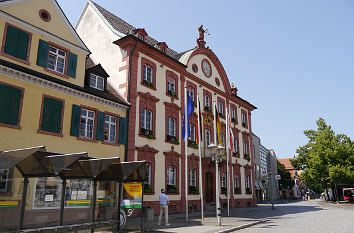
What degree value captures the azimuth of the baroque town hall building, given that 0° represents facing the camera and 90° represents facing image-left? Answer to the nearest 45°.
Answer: approximately 315°

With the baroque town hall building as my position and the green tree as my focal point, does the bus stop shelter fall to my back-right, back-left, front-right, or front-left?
back-right

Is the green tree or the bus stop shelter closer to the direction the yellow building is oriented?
the bus stop shelter

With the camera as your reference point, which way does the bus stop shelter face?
facing the viewer and to the right of the viewer

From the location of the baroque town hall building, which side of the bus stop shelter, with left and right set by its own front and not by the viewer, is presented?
left

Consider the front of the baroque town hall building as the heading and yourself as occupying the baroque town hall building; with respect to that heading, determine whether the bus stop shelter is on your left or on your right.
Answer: on your right

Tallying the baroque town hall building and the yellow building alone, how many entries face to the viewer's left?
0

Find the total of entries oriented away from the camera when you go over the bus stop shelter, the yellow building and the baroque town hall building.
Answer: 0

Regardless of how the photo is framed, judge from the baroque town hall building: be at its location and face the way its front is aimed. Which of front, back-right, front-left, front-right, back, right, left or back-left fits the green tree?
left

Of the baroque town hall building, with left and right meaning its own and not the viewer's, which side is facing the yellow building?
right
